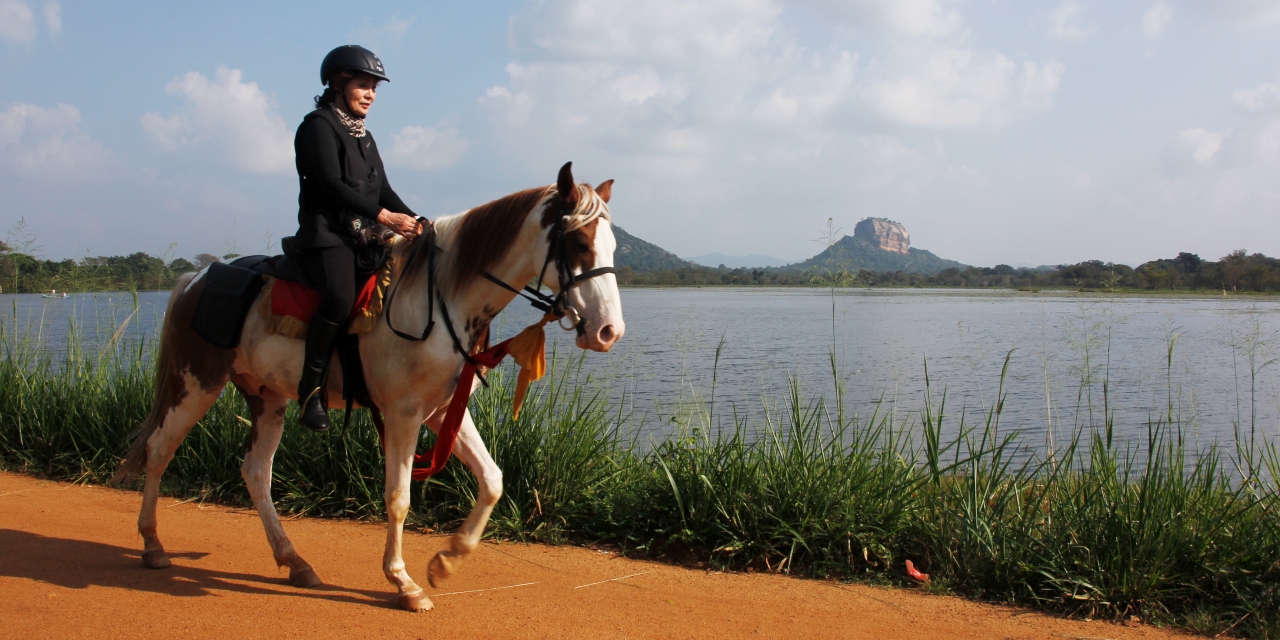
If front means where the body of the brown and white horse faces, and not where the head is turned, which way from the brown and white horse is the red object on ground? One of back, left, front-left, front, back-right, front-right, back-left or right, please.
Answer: front-left

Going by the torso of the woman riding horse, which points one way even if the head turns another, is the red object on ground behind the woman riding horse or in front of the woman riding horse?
in front

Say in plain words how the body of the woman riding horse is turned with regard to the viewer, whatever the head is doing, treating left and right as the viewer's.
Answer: facing the viewer and to the right of the viewer
